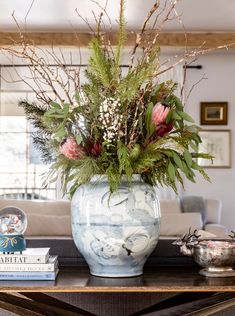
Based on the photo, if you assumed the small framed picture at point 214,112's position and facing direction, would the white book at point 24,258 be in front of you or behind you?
in front

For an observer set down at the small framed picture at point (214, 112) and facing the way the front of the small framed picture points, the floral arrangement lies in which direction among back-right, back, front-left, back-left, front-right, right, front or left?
front

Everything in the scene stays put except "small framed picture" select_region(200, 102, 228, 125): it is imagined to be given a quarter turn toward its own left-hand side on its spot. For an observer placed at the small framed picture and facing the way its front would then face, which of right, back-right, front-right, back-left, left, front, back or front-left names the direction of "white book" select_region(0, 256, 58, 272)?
right

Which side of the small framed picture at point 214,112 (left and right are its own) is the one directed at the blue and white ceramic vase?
front

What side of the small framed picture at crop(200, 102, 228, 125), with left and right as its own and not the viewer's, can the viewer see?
front

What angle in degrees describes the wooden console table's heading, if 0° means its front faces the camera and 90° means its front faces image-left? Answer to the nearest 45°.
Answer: approximately 0°

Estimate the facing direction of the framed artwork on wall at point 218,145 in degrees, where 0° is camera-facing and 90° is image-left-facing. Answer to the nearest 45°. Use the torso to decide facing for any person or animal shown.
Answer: approximately 0°

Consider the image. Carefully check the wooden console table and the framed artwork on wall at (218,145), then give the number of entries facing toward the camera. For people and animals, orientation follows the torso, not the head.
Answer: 2

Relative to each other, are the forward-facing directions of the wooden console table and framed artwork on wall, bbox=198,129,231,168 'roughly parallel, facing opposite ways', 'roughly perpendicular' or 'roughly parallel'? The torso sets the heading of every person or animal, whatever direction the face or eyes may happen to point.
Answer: roughly parallel

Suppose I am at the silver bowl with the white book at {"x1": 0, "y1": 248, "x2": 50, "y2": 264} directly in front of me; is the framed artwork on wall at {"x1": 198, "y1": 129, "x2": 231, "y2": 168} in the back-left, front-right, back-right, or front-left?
back-right

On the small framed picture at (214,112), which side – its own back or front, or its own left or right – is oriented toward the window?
right

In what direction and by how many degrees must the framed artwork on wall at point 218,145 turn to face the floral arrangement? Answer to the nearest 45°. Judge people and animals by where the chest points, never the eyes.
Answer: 0° — it already faces it

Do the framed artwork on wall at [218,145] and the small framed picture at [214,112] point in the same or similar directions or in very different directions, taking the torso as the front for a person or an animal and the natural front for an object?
same or similar directions

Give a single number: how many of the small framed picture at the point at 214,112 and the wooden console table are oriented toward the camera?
2
